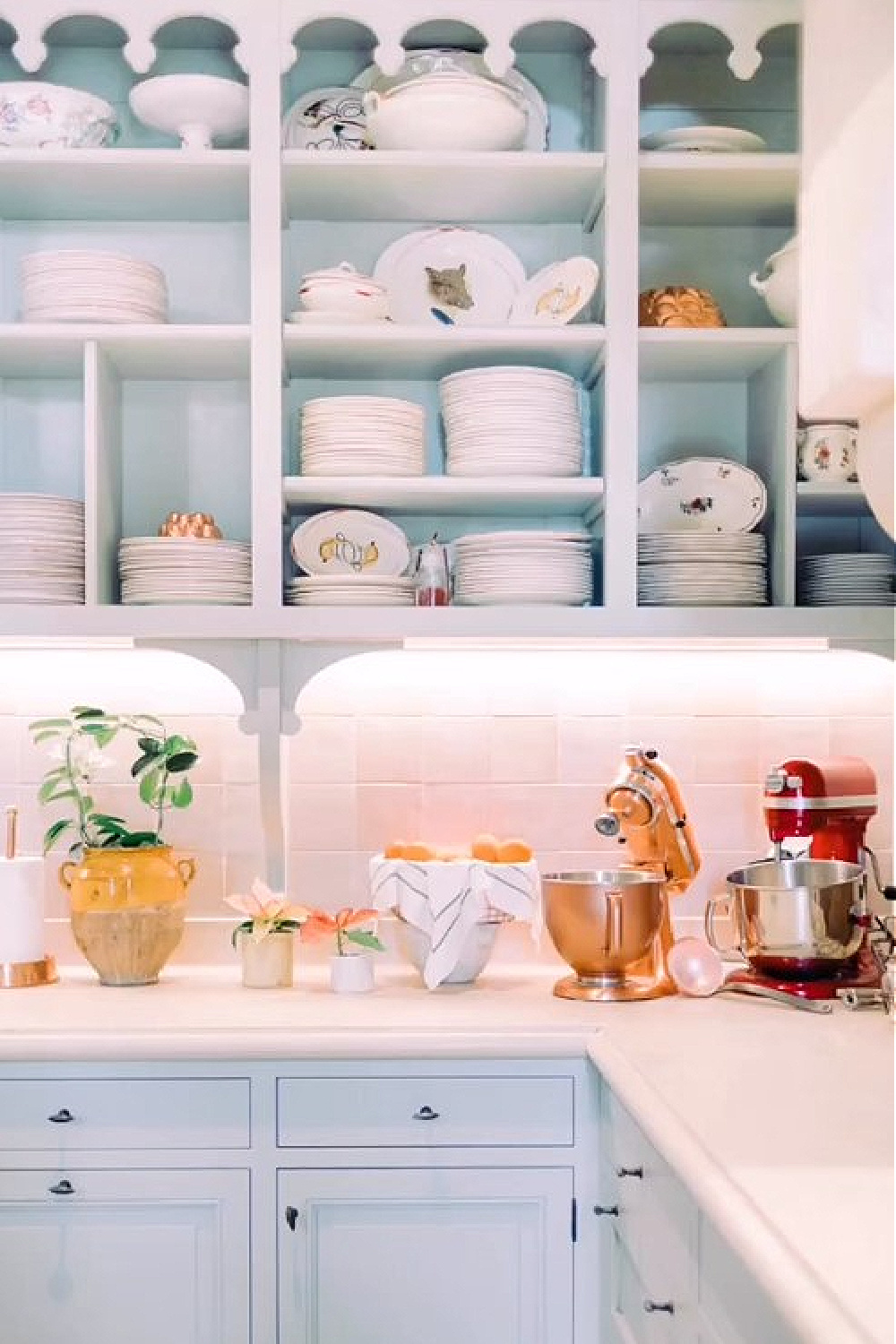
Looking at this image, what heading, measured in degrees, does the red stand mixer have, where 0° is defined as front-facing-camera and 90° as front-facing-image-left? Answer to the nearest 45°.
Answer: approximately 45°

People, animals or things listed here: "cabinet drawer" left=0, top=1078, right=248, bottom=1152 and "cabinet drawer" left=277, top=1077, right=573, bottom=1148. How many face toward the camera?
2

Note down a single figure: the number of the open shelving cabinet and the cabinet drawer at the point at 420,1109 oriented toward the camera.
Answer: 2

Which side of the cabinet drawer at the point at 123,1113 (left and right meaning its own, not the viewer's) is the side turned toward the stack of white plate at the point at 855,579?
left

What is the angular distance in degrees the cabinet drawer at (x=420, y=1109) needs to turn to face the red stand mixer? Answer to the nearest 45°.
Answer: approximately 90° to its left

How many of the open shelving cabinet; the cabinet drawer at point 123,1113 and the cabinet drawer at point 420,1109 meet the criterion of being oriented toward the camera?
3
